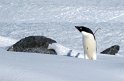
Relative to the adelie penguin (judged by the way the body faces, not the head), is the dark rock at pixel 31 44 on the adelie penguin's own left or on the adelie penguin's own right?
on the adelie penguin's own right

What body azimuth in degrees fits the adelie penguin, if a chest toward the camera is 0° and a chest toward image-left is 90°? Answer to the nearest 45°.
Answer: approximately 45°
